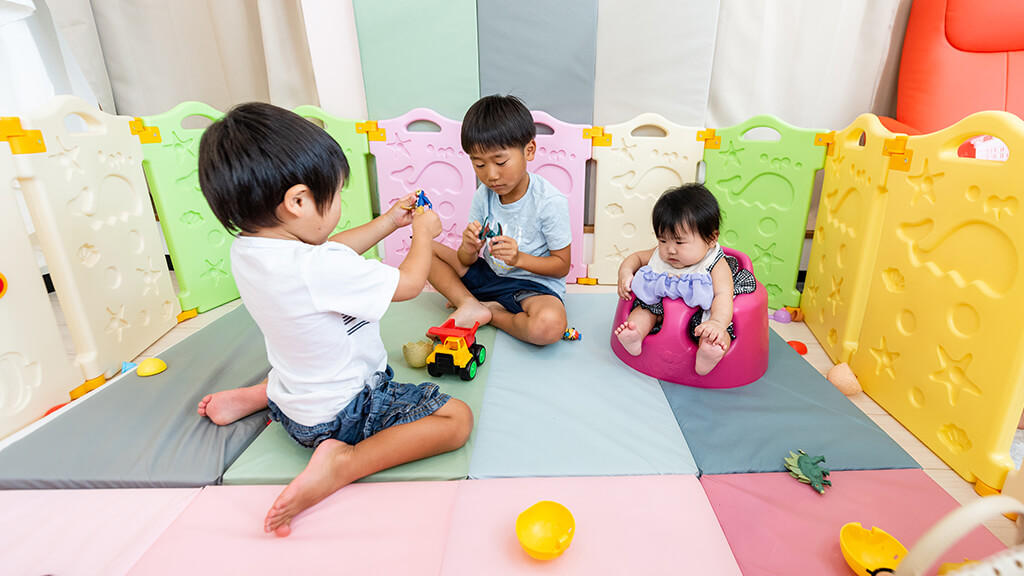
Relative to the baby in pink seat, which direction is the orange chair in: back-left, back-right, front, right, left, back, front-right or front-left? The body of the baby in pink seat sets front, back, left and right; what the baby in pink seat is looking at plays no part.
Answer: back

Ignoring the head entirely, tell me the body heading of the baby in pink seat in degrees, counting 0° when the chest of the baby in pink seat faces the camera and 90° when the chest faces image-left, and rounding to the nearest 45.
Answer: approximately 45°

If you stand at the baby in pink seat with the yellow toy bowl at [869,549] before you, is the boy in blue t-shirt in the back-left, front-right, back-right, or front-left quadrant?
back-right

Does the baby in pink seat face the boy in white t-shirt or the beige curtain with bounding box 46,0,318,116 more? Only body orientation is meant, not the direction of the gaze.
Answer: the boy in white t-shirt

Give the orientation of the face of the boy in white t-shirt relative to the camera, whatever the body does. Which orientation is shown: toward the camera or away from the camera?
away from the camera

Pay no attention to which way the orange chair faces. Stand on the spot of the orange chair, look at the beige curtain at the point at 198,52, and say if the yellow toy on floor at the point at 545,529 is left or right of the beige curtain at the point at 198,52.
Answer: left

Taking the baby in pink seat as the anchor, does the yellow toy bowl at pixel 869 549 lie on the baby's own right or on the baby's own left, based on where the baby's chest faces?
on the baby's own left

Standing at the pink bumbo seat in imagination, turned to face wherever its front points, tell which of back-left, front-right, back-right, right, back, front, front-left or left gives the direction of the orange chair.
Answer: back

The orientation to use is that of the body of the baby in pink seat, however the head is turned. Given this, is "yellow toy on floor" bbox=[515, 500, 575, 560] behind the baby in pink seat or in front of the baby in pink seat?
in front

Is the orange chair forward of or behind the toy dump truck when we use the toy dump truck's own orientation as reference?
behind

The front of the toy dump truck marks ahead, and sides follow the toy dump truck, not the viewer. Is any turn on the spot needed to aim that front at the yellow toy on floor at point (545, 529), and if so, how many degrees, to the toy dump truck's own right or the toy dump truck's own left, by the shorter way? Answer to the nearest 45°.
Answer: approximately 45° to the toy dump truck's own left

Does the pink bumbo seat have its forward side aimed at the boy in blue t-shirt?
no

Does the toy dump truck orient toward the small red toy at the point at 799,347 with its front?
no
